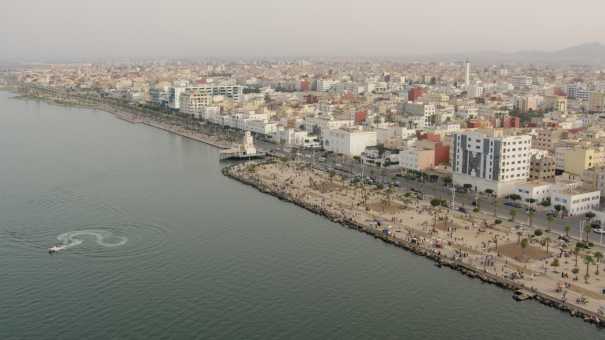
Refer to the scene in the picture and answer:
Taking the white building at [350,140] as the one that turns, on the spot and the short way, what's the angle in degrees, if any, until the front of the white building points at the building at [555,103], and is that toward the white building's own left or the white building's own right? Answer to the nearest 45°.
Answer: approximately 180°

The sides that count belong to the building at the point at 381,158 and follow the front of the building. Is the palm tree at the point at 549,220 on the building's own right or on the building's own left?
on the building's own left

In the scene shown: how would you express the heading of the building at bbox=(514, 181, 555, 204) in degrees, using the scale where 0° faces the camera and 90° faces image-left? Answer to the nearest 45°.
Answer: approximately 45°

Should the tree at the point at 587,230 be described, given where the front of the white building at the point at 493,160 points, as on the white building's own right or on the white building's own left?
on the white building's own left

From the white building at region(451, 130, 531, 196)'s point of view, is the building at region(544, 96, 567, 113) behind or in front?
behind

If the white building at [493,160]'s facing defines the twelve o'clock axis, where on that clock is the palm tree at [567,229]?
The palm tree is roughly at 10 o'clock from the white building.

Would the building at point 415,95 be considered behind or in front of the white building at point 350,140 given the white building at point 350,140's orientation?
behind

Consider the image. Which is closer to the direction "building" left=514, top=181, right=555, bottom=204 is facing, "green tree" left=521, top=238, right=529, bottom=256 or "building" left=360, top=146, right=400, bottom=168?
the green tree

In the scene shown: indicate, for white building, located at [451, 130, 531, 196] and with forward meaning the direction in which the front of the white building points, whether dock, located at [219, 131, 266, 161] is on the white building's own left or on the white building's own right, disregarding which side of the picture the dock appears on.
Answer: on the white building's own right

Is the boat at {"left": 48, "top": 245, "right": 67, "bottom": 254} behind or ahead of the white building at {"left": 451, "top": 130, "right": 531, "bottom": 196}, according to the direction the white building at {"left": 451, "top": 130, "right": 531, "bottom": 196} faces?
ahead
